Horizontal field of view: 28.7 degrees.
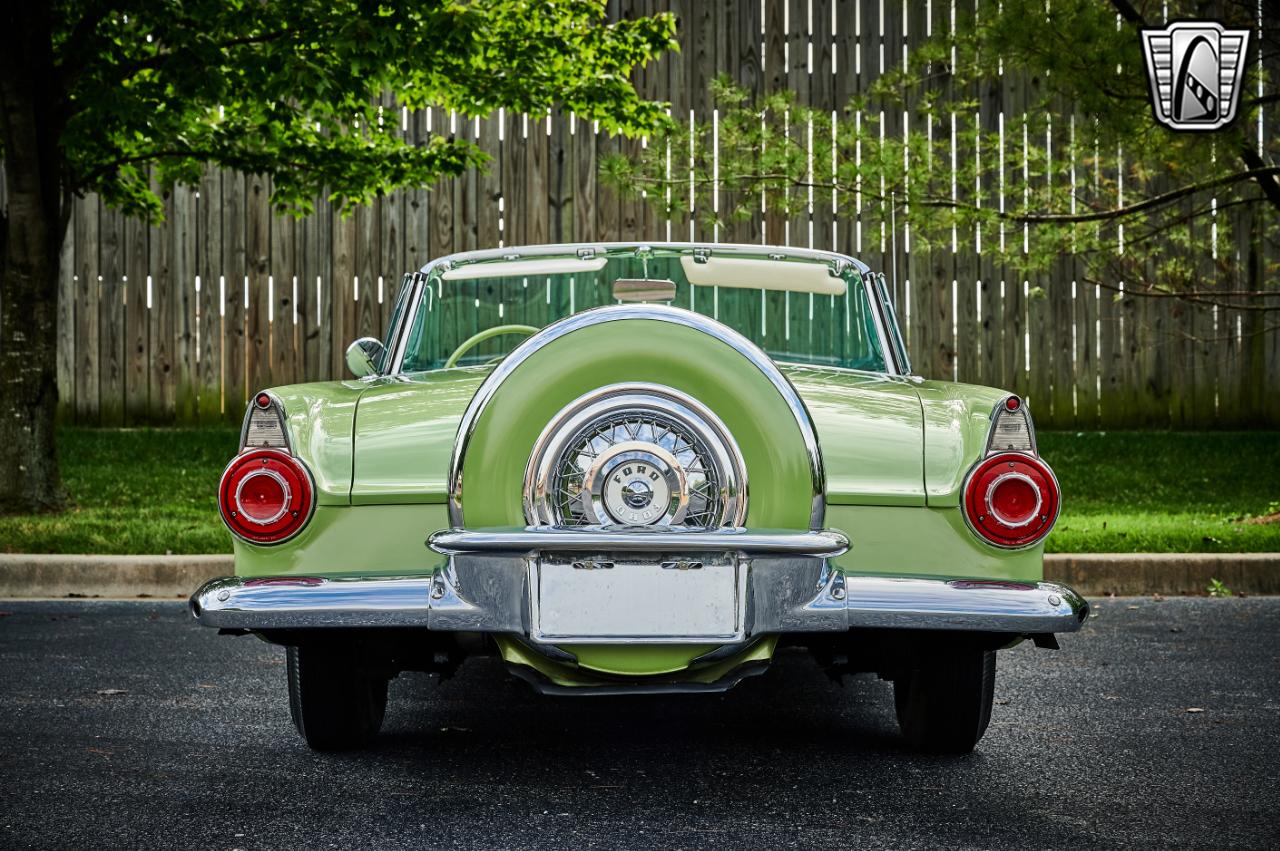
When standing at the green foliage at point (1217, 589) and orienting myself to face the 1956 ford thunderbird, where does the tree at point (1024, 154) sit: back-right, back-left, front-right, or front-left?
back-right

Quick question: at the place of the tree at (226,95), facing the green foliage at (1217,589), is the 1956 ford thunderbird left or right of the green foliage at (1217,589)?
right

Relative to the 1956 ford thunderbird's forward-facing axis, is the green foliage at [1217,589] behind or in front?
in front

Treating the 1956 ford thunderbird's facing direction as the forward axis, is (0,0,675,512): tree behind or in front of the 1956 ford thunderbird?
in front

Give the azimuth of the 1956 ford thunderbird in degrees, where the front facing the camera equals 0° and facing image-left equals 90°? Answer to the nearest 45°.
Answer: approximately 180°
